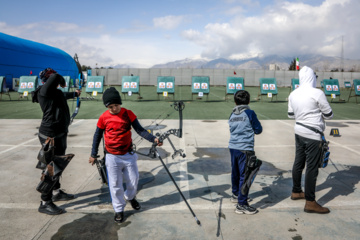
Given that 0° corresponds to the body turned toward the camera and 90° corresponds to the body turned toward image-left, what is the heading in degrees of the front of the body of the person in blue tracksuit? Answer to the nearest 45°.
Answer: approximately 225°

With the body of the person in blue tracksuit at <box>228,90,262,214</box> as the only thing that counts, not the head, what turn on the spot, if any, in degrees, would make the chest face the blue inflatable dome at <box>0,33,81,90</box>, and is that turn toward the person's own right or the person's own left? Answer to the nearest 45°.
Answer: approximately 90° to the person's own left

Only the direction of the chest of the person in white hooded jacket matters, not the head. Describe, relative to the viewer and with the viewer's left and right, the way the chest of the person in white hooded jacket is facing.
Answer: facing away from the viewer and to the right of the viewer

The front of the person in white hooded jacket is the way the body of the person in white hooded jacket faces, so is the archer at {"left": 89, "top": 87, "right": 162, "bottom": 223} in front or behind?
behind

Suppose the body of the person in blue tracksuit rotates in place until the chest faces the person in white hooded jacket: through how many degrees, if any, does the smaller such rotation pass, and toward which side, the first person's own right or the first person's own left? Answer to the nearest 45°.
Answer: approximately 45° to the first person's own right

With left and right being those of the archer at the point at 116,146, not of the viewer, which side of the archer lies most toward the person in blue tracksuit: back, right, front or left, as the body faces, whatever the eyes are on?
left
